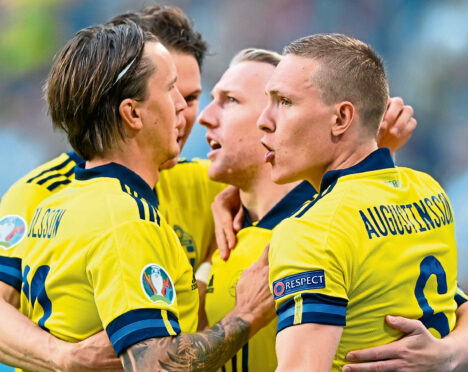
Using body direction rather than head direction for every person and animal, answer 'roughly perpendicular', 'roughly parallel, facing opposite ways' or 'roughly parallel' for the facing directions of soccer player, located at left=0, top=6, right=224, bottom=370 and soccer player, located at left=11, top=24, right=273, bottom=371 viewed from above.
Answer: roughly perpendicular

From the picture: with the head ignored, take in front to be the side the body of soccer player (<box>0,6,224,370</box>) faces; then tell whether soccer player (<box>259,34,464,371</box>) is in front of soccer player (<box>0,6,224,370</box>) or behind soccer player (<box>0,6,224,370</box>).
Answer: in front

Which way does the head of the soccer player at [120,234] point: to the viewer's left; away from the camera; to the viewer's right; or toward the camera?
to the viewer's right

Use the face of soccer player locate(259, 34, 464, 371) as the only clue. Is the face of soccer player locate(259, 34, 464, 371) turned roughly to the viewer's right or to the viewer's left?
to the viewer's left

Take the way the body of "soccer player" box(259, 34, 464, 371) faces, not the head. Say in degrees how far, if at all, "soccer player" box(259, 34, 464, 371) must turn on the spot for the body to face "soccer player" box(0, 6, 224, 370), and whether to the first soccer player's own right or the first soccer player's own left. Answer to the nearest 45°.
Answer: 0° — they already face them

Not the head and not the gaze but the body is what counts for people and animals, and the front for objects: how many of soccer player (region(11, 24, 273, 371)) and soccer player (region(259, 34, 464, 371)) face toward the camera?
0

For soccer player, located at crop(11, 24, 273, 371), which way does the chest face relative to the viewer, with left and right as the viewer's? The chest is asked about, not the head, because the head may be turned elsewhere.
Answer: facing away from the viewer and to the right of the viewer

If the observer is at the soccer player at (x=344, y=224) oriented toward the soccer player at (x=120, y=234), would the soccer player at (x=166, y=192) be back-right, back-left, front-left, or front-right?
front-right

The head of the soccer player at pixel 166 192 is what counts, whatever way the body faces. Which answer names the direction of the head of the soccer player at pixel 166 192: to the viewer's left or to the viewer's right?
to the viewer's right
